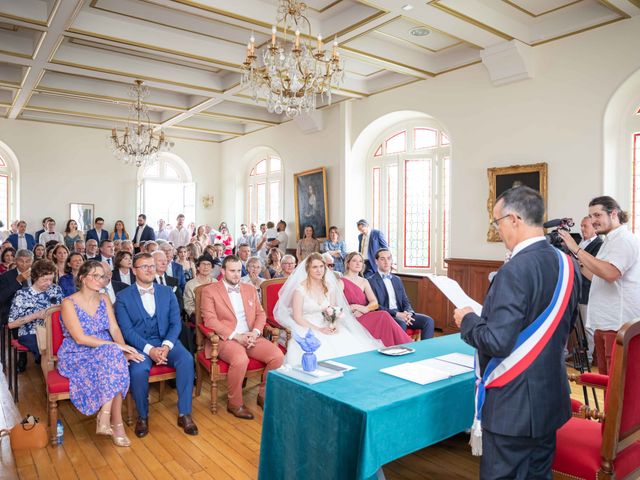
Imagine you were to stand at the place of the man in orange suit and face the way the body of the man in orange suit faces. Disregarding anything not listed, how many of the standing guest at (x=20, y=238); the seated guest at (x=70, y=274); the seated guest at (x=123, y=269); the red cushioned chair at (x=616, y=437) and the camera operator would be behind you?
3

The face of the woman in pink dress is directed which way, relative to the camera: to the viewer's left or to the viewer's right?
to the viewer's right

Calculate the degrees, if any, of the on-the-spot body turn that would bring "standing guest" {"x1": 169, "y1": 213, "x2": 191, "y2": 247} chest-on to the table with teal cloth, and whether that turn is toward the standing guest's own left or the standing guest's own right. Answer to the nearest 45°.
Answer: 0° — they already face it

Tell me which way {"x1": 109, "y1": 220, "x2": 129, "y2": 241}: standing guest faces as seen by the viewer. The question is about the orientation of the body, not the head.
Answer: toward the camera

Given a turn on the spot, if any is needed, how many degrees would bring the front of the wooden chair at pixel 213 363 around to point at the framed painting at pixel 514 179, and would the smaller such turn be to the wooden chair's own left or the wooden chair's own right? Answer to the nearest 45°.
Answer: approximately 90° to the wooden chair's own left

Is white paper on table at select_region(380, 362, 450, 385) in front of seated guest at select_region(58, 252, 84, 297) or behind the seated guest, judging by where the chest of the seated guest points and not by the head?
in front

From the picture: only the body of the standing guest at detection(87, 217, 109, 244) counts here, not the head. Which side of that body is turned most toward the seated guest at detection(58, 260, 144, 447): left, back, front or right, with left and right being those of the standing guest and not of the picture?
front

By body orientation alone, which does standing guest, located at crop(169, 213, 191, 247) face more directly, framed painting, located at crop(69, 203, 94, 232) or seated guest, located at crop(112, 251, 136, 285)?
the seated guest

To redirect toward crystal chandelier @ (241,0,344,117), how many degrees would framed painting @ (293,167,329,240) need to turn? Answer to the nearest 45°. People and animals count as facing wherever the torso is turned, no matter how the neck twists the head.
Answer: approximately 45° to its left

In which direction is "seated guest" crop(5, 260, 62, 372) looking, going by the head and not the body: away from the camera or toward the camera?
toward the camera

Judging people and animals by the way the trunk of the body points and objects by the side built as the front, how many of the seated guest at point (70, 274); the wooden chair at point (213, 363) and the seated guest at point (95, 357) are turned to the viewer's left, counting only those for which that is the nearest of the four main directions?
0

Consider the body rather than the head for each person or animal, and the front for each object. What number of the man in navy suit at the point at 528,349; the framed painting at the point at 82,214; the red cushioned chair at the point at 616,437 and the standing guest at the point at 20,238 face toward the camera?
2

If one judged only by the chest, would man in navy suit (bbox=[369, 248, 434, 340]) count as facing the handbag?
no

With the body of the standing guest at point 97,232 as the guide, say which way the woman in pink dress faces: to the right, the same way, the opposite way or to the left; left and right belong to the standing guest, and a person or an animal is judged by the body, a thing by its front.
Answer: the same way

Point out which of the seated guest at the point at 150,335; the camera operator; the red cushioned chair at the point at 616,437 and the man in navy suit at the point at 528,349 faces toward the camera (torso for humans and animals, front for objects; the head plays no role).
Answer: the seated guest

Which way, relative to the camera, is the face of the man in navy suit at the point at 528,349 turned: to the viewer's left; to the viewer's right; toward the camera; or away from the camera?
to the viewer's left

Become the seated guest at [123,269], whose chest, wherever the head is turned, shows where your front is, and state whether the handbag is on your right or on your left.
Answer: on your right

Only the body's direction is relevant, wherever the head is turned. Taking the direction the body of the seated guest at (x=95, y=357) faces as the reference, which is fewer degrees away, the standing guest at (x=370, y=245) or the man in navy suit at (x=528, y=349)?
the man in navy suit

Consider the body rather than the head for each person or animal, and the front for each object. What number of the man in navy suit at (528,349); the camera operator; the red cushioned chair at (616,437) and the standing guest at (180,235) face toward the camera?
1

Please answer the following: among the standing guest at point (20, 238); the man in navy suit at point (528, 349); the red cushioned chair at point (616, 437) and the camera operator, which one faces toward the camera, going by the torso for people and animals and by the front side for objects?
the standing guest

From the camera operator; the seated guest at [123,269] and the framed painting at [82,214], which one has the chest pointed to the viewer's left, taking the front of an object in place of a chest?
the camera operator

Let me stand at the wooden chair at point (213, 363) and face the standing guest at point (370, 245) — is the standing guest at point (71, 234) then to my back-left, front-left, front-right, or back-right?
front-left
